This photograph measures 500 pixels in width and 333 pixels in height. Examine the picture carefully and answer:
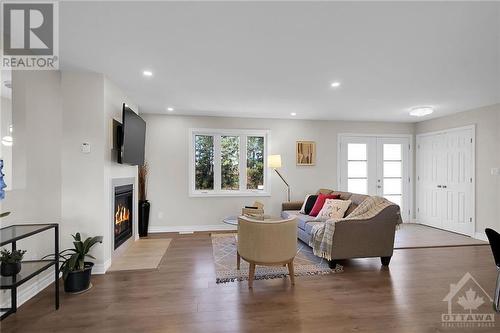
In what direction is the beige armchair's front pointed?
away from the camera

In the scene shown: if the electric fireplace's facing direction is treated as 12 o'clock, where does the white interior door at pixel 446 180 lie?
The white interior door is roughly at 11 o'clock from the electric fireplace.

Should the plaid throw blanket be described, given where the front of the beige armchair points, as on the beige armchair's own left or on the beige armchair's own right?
on the beige armchair's own right

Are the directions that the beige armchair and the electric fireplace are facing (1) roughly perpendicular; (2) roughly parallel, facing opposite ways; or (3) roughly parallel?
roughly perpendicular

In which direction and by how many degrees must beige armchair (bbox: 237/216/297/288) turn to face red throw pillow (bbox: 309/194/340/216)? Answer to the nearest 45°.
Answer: approximately 45° to its right

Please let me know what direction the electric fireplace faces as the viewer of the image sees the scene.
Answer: facing the viewer and to the right of the viewer

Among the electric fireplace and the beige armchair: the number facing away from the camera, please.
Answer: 1

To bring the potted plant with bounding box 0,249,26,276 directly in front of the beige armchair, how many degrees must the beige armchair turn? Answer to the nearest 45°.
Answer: approximately 135° to its left

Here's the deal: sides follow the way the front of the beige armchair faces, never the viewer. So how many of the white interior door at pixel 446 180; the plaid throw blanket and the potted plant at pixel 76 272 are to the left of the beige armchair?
1

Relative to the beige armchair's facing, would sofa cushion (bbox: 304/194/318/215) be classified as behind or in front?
in front

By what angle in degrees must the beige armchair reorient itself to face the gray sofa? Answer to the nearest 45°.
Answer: approximately 45° to its right

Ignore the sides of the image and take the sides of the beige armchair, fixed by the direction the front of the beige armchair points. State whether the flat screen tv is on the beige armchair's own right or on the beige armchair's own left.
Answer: on the beige armchair's own left

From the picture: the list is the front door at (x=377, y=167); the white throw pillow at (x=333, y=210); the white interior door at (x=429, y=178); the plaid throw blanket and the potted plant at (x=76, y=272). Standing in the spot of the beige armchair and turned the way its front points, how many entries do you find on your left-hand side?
1

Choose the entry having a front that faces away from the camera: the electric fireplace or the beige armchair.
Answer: the beige armchair

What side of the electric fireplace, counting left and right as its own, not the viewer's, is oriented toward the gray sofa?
front

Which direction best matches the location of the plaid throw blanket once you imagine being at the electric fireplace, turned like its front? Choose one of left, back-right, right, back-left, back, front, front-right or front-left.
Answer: front
